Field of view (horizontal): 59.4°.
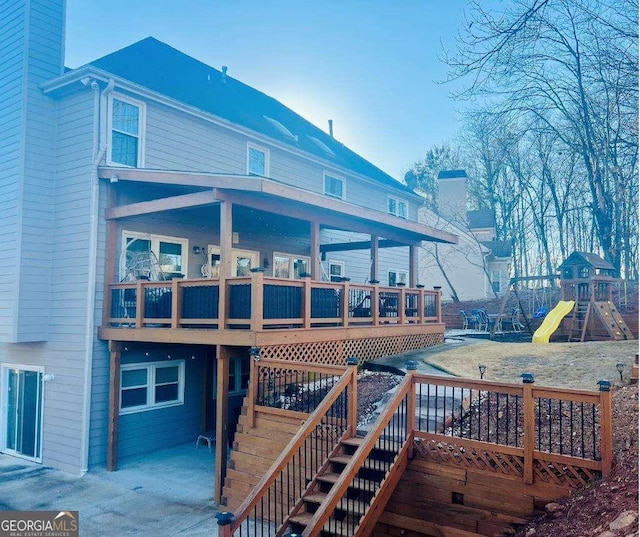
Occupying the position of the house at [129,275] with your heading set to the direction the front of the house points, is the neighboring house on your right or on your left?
on your right

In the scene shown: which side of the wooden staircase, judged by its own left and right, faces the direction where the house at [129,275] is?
right

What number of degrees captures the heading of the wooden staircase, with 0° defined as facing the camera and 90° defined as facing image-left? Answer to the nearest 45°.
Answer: approximately 45°

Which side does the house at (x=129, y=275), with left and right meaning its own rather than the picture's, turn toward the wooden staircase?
back

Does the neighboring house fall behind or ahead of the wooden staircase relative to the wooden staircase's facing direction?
behind

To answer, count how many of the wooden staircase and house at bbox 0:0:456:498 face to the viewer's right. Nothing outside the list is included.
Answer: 0

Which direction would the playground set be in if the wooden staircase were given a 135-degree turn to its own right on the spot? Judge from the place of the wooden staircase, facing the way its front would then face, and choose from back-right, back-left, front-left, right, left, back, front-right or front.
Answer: front-right

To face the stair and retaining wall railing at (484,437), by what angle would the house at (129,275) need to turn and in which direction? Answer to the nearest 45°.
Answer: approximately 180°
